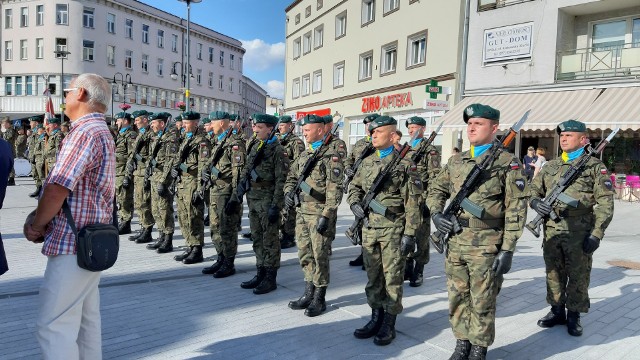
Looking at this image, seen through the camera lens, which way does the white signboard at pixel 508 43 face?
facing the viewer and to the left of the viewer

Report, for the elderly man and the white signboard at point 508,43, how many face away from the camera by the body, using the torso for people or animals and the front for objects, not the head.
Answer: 0

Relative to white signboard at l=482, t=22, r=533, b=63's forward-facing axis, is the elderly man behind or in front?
in front
